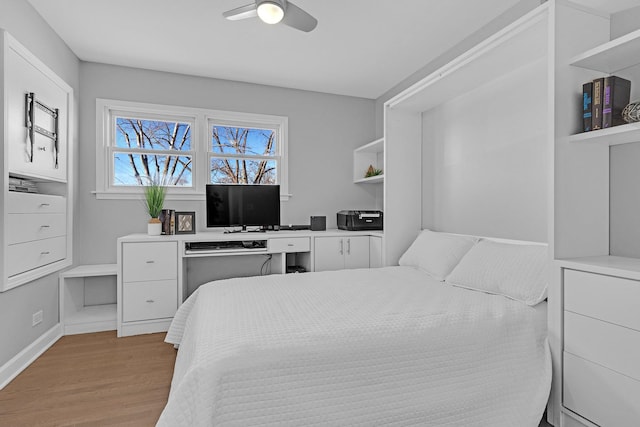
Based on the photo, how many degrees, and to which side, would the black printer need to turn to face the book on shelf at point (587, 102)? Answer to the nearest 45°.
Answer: approximately 45° to its left

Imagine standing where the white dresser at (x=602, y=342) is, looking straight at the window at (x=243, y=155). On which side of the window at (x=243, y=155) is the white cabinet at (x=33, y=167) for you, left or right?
left

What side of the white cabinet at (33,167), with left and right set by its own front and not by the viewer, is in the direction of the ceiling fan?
front

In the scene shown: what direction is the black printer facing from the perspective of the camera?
toward the camera

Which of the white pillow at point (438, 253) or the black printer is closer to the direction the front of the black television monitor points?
the white pillow

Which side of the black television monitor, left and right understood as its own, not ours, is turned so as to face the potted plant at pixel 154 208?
right

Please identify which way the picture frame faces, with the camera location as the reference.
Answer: facing the viewer

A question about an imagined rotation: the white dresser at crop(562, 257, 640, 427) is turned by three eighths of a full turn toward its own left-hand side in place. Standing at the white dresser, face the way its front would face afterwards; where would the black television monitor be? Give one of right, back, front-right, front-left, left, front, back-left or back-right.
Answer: back

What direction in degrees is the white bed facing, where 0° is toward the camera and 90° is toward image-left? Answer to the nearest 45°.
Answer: approximately 45°

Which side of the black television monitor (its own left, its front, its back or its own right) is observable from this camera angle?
front

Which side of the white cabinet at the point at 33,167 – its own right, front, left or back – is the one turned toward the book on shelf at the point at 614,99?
front

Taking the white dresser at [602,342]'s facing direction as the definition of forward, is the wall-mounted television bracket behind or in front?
in front

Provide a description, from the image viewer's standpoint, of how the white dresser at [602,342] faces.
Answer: facing the viewer and to the left of the viewer

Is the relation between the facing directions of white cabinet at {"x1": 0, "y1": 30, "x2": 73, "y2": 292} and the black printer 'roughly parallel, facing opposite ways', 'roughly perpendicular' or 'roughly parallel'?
roughly perpendicular

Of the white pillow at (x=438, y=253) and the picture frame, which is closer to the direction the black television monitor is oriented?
the white pillow

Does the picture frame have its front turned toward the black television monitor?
no
